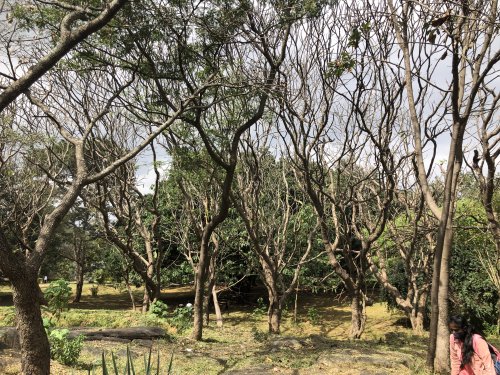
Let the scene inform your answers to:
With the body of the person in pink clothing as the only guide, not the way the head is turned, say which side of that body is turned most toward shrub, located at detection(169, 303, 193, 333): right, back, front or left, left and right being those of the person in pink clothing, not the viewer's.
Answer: right

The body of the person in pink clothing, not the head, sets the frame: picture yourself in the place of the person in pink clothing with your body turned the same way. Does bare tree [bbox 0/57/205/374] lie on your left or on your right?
on your right

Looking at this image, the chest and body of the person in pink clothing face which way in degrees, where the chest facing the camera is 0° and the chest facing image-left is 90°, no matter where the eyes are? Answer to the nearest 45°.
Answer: approximately 45°

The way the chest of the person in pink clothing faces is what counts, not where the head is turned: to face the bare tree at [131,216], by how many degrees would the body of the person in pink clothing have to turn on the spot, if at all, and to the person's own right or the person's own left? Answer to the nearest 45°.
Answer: approximately 90° to the person's own right

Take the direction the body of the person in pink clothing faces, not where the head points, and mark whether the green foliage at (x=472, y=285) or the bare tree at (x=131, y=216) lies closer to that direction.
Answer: the bare tree

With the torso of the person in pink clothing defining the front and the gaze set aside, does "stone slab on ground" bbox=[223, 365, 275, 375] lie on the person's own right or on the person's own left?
on the person's own right

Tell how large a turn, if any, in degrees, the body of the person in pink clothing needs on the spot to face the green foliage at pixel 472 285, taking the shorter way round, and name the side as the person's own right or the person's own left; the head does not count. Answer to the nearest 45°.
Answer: approximately 135° to the person's own right

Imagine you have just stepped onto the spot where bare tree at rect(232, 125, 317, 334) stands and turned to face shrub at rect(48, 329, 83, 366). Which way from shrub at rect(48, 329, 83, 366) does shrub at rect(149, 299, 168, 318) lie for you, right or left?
right

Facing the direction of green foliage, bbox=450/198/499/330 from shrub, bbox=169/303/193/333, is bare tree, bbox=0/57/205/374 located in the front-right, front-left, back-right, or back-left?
back-right

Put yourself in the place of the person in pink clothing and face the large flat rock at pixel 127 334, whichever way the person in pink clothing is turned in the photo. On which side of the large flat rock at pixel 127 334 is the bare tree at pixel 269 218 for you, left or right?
right
